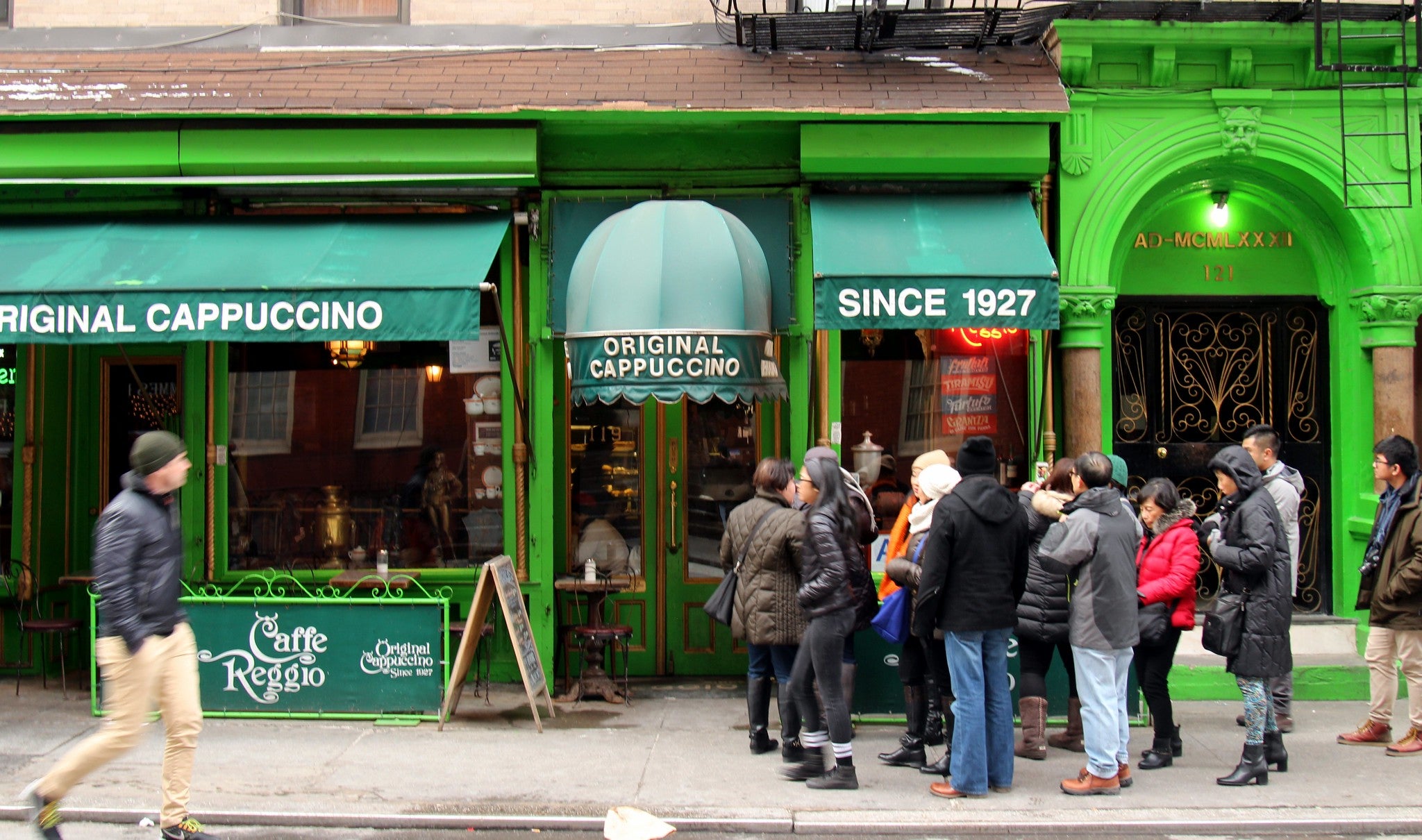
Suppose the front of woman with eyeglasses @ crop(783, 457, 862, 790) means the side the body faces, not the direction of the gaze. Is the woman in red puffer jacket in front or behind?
behind

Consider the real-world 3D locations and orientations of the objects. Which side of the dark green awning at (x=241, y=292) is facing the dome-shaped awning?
left

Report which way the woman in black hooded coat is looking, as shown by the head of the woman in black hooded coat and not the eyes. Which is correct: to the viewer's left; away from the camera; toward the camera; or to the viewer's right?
to the viewer's left

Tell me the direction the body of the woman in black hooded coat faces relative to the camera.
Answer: to the viewer's left

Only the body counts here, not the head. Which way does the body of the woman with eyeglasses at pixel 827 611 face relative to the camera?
to the viewer's left

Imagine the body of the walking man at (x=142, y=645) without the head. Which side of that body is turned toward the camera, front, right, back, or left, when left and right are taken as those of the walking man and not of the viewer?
right

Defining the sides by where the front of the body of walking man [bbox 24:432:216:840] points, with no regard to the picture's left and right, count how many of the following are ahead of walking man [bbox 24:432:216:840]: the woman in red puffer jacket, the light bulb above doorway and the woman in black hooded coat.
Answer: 3

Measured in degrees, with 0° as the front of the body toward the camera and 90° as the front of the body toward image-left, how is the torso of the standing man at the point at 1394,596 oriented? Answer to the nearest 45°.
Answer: approximately 90°

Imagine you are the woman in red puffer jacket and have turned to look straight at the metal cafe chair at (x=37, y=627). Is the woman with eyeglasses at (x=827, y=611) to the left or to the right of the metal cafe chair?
left

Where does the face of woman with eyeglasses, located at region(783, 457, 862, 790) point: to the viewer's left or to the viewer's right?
to the viewer's left
